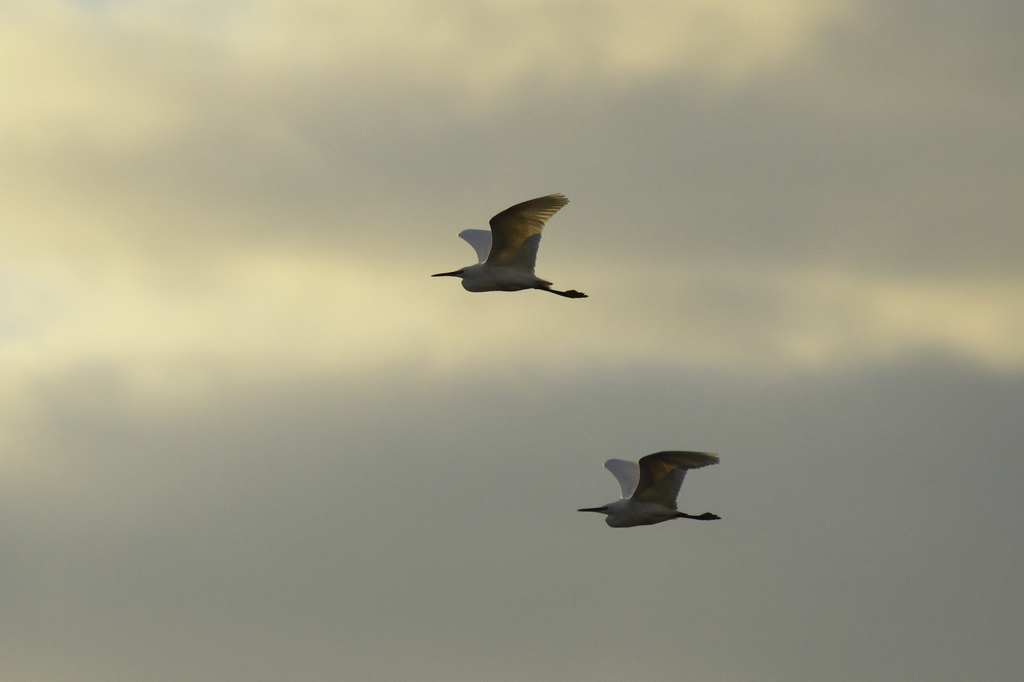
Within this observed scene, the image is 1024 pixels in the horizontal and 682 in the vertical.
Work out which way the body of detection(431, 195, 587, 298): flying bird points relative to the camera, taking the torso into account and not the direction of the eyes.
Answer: to the viewer's left

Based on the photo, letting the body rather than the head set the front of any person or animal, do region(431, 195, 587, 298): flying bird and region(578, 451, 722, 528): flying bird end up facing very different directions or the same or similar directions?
same or similar directions

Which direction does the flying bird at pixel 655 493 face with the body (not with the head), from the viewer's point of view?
to the viewer's left

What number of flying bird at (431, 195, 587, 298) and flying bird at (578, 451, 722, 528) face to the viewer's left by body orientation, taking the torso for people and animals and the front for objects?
2
